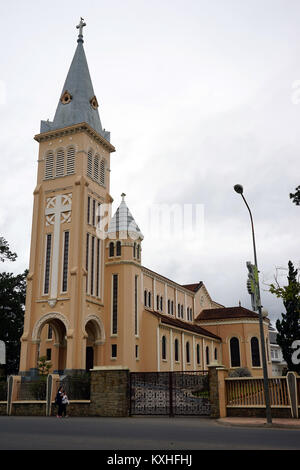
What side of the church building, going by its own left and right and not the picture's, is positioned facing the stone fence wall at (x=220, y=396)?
left

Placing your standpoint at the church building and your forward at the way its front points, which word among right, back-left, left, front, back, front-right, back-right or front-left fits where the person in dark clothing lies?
front-left

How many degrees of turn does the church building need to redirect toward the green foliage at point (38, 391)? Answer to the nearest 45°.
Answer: approximately 45° to its left

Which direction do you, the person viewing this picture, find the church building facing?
facing the viewer and to the left of the viewer

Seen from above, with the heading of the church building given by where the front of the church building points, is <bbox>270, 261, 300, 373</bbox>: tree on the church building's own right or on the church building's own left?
on the church building's own left

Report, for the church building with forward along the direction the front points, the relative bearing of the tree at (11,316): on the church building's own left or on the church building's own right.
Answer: on the church building's own right

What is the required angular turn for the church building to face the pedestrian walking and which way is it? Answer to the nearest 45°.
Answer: approximately 45° to its left

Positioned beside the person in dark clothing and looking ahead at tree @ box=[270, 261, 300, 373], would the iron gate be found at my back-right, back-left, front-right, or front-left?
front-right

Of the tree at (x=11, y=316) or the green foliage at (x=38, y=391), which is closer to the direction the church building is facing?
the green foliage

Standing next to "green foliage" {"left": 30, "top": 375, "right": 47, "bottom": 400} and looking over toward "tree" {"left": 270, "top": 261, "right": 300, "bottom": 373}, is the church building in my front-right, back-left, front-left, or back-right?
front-left

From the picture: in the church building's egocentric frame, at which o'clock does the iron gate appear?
The iron gate is roughly at 10 o'clock from the church building.

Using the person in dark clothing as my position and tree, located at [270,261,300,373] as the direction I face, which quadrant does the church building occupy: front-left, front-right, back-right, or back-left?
front-left

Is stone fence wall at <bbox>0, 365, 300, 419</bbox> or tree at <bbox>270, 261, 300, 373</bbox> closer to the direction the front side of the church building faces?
the stone fence wall
